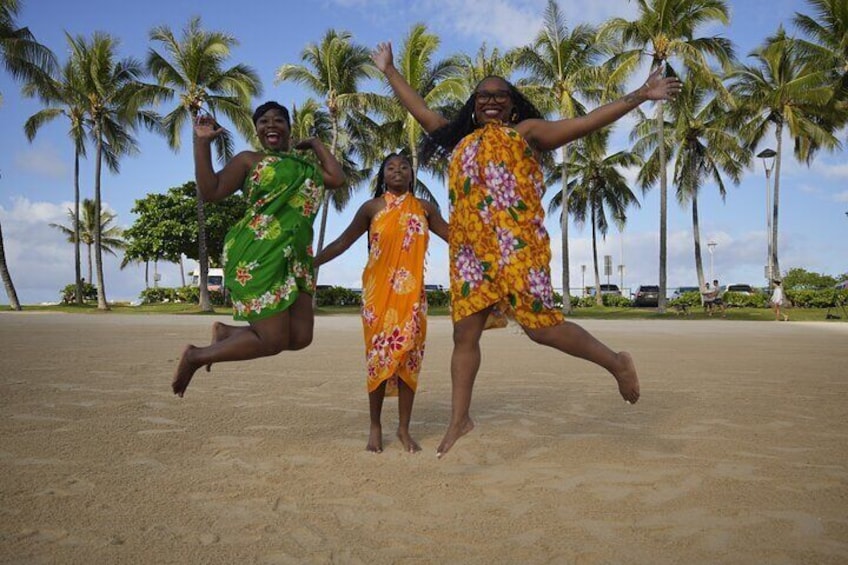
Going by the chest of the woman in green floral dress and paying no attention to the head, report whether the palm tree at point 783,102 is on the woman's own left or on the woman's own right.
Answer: on the woman's own left

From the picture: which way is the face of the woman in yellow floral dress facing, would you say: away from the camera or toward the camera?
toward the camera

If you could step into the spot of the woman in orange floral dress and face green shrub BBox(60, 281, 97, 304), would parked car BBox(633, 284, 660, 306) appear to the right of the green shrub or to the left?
right

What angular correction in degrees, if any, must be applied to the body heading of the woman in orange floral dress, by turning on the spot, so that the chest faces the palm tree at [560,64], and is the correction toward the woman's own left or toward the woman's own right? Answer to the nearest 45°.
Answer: approximately 180°

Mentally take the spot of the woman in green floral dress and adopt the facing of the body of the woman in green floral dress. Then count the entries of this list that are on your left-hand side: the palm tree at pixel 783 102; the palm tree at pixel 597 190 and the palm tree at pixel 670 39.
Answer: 3

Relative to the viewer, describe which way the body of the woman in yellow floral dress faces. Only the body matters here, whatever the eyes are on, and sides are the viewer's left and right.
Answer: facing the viewer

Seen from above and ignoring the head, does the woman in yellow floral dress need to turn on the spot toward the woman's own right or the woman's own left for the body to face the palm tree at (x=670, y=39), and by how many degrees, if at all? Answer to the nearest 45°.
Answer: approximately 180°

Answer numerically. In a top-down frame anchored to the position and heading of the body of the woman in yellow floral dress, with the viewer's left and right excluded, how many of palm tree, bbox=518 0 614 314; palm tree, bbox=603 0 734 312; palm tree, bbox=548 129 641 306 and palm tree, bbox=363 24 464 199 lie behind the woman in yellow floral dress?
4

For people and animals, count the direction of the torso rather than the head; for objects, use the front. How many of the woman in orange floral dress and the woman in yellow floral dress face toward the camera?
2

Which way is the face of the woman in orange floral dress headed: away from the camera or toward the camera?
toward the camera

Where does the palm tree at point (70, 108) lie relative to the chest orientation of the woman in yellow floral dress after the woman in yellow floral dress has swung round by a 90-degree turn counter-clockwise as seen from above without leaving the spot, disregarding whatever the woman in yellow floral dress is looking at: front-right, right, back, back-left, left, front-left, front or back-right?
back-left

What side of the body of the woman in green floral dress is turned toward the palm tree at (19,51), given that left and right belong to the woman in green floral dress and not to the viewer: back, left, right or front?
back

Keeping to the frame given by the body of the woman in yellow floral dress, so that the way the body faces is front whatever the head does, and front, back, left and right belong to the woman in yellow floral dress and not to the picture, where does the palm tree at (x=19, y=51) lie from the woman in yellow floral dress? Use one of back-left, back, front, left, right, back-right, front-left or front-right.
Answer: back-right

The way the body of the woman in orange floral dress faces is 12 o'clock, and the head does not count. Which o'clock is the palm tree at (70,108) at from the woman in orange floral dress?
The palm tree is roughly at 5 o'clock from the woman in orange floral dress.

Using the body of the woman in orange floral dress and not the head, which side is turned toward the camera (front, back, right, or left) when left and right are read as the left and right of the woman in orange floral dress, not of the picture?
front

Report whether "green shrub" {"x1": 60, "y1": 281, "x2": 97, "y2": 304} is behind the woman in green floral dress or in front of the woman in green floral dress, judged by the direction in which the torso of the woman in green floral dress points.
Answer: behind

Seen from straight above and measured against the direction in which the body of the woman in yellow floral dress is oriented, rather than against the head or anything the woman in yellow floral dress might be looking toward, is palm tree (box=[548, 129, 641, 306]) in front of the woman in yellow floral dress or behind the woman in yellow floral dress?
behind

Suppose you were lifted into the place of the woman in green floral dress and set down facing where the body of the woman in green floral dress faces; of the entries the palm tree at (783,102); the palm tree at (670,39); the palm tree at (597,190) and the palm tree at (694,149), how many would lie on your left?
4
